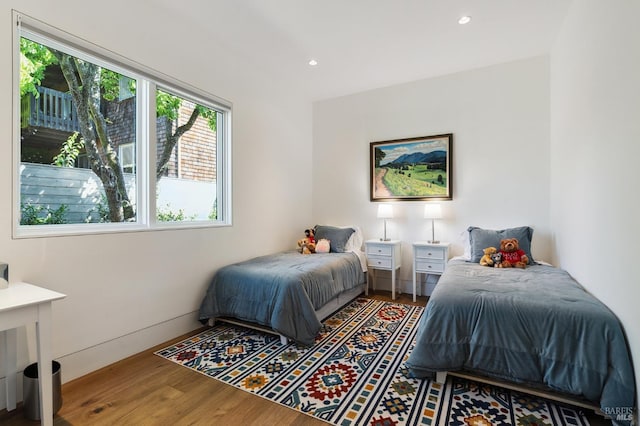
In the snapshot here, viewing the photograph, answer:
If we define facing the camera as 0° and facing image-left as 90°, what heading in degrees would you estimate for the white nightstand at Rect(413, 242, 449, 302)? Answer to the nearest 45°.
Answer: approximately 0°

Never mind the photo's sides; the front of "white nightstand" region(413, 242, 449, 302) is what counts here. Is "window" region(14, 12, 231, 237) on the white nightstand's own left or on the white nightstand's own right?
on the white nightstand's own right

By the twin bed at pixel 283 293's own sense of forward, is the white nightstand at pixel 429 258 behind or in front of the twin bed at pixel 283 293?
behind

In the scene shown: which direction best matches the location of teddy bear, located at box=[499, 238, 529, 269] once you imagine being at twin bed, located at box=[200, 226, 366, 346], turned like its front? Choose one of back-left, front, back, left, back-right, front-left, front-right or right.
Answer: back-left

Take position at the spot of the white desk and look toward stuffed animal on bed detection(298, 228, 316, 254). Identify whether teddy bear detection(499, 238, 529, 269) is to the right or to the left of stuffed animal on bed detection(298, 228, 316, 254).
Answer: right

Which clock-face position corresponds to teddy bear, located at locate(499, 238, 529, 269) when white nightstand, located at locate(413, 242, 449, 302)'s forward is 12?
The teddy bear is roughly at 10 o'clock from the white nightstand.

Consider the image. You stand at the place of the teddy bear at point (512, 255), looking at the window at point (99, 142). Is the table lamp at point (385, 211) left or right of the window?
right

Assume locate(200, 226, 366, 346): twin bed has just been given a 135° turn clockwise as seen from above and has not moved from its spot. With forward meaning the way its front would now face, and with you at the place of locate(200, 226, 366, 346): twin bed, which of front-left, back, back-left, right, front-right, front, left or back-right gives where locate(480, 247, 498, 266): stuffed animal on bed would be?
right
